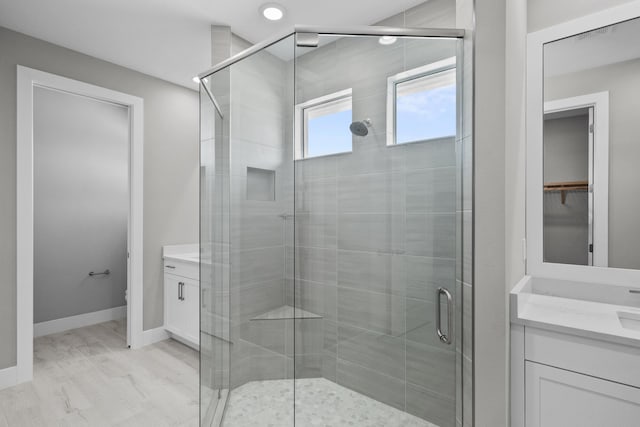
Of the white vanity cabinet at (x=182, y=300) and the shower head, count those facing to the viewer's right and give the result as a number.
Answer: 0

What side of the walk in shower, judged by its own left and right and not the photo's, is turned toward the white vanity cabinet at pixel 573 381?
left

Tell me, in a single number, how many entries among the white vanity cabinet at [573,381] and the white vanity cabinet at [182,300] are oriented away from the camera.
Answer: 0

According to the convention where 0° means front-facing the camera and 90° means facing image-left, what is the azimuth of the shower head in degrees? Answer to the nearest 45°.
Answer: approximately 45°

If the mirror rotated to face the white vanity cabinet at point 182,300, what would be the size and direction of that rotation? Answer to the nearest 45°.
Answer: approximately 45° to its right

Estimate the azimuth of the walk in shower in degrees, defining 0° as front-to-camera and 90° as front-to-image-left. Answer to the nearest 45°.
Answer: approximately 0°

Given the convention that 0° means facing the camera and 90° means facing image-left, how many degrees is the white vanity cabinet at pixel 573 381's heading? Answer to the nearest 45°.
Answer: approximately 45°

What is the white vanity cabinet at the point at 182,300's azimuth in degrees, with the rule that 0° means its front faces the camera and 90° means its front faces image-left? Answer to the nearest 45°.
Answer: approximately 45°
